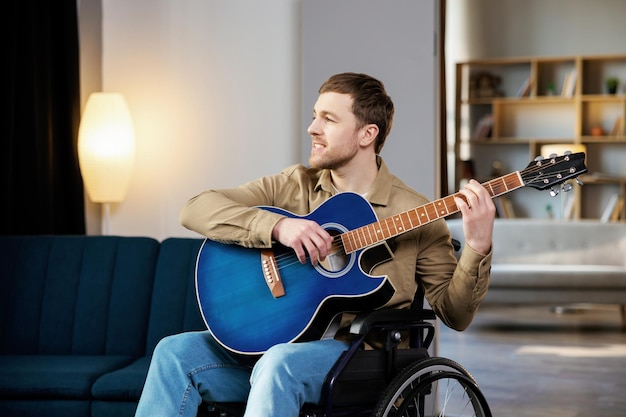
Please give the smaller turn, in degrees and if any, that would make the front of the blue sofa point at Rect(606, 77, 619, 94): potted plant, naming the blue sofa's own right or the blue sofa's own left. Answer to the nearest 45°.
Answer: approximately 135° to the blue sofa's own left

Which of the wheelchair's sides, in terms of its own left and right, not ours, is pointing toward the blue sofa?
right

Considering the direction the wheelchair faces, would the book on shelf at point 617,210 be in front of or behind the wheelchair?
behind

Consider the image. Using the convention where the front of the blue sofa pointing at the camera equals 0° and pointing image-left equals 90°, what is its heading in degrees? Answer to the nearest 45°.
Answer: approximately 0°

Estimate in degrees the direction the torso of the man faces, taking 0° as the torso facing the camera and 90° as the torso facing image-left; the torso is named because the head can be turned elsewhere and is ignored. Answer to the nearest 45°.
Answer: approximately 45°

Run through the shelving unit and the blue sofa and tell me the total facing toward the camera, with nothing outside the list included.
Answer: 2

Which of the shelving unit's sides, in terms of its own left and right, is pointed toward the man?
front

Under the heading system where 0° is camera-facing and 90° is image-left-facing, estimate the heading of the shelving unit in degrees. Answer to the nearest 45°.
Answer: approximately 0°

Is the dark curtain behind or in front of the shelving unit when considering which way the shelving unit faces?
in front

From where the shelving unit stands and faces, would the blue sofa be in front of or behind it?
in front
